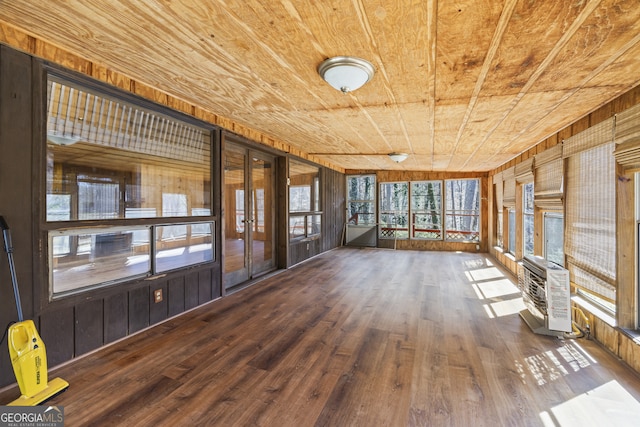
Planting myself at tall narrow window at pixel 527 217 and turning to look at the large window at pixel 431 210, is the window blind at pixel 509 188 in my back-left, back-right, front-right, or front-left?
front-right

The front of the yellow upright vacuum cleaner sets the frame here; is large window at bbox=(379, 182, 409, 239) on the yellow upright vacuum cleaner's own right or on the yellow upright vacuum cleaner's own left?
on the yellow upright vacuum cleaner's own left

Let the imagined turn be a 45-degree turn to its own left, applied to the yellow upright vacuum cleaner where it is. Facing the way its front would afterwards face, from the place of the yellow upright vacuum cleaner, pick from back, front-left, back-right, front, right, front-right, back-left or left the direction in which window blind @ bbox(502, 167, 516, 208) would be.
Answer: front

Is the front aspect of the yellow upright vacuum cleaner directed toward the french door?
no

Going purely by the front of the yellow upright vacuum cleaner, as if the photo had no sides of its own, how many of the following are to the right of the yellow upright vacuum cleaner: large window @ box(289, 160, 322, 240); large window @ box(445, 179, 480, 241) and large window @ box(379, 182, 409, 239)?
0

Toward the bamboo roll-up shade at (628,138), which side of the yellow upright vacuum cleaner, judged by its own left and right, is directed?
front

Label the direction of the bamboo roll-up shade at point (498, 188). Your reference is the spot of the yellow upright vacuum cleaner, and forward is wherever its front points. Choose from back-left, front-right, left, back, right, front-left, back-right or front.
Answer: front-left

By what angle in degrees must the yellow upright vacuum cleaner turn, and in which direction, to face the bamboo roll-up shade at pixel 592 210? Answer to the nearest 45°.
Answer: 0° — it already faces it

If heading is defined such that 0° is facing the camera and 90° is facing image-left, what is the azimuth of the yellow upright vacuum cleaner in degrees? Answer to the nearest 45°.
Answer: approximately 315°

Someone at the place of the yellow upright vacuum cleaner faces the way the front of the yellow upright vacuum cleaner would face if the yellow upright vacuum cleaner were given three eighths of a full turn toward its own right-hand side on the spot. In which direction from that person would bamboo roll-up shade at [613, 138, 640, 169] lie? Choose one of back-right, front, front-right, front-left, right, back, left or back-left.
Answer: back-left

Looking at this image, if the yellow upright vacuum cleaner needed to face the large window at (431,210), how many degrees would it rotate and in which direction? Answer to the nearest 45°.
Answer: approximately 45° to its left

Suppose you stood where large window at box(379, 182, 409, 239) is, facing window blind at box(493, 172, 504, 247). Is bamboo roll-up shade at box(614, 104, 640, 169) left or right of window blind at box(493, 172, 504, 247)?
right

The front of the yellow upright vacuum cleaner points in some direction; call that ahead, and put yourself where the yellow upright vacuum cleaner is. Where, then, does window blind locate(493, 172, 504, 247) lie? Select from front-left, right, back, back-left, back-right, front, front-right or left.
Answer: front-left

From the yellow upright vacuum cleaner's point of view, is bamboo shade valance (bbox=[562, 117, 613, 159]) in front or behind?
in front
